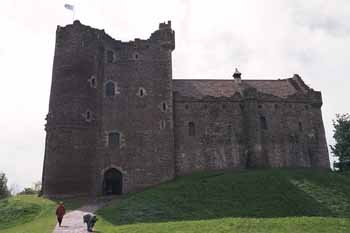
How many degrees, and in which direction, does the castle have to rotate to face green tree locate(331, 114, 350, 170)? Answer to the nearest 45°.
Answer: approximately 90° to its left

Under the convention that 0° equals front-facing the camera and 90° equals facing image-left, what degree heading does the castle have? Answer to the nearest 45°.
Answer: approximately 0°
